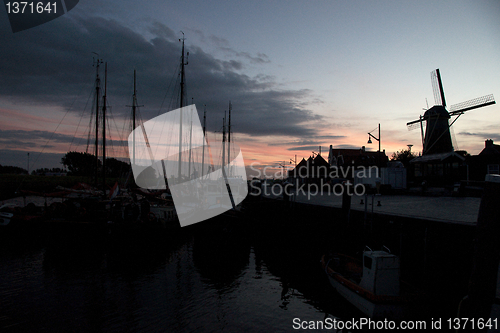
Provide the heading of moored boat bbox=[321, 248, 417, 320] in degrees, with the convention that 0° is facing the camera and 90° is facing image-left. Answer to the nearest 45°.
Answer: approximately 135°
